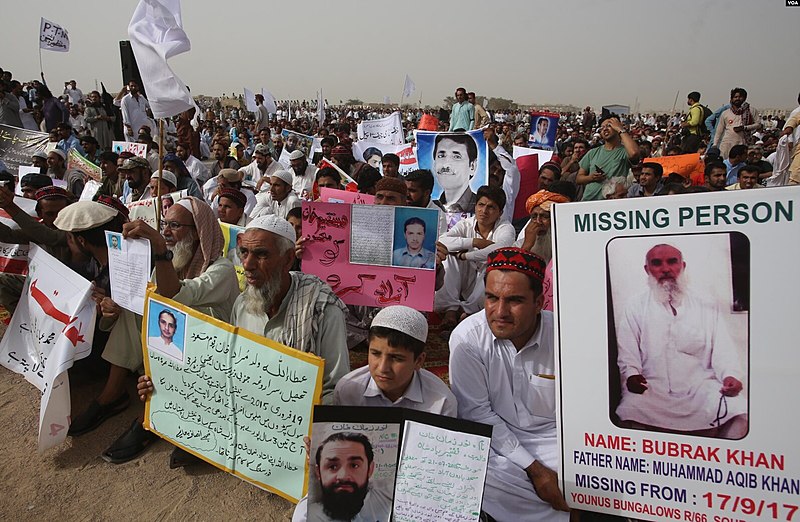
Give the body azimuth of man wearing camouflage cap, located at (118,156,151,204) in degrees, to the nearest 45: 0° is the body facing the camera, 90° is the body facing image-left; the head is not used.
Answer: approximately 45°

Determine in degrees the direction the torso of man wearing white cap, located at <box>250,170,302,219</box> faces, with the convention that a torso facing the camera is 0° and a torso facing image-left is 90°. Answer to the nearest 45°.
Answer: approximately 45°

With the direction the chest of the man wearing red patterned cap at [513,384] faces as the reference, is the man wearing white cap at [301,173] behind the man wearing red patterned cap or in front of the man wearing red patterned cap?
behind

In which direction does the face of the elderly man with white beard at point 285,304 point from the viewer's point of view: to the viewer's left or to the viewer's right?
to the viewer's left

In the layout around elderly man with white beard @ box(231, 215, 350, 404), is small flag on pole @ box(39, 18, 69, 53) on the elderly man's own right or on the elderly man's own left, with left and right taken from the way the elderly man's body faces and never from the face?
on the elderly man's own right

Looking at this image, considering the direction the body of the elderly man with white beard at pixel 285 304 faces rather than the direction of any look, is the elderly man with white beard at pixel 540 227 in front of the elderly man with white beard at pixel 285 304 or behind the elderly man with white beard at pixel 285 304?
behind
